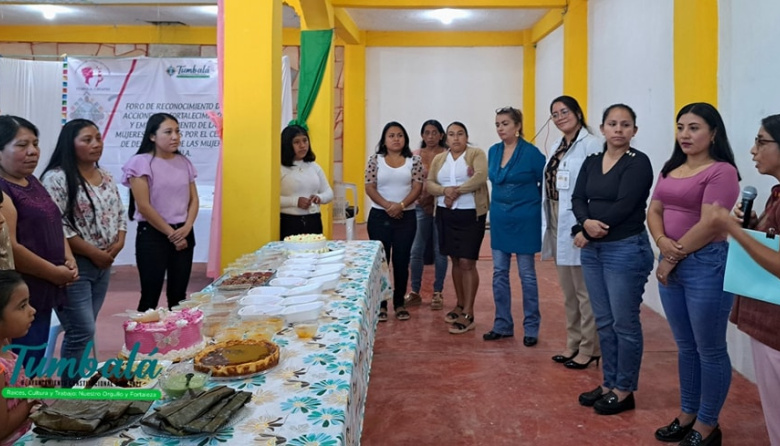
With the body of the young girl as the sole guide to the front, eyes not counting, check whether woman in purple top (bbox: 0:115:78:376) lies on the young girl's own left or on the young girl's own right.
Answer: on the young girl's own left

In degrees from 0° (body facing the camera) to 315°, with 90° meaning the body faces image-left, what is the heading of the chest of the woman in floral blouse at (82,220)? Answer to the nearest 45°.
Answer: approximately 315°

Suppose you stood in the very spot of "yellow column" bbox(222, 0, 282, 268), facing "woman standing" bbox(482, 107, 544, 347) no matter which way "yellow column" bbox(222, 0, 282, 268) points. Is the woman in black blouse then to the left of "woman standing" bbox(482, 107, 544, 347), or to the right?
right

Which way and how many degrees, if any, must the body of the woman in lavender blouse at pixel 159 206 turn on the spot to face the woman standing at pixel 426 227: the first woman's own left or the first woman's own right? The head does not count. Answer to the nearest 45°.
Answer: approximately 90° to the first woman's own left

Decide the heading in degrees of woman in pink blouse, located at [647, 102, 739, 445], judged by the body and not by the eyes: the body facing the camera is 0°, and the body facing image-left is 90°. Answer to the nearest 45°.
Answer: approximately 45°

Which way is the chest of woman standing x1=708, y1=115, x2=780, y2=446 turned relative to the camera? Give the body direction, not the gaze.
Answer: to the viewer's left

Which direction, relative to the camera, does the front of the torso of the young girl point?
to the viewer's right

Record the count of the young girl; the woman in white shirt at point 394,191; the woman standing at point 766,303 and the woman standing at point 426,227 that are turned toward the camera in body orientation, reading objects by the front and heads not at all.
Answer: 2

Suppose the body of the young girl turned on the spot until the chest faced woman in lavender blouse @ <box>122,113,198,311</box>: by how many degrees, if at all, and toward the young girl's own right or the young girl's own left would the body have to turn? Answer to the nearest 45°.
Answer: approximately 90° to the young girl's own left
